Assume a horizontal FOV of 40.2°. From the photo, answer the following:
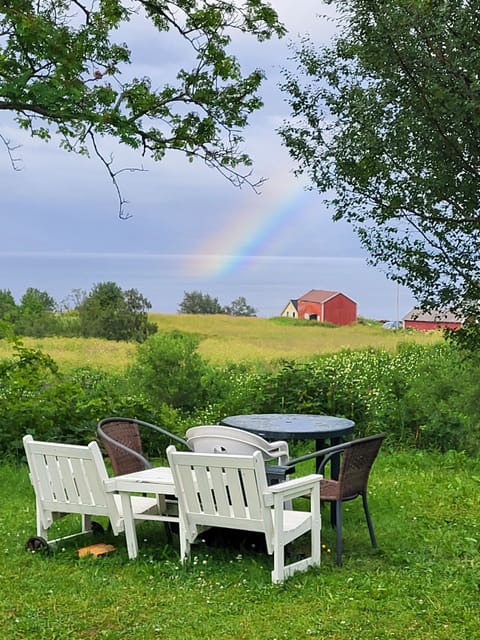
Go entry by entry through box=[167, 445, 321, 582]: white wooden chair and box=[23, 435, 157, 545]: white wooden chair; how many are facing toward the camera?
0

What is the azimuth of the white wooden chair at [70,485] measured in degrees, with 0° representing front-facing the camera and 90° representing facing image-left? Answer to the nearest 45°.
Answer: approximately 225°

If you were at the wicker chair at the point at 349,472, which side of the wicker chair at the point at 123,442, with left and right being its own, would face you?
front

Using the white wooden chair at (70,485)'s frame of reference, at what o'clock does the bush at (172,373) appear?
The bush is roughly at 11 o'clock from the white wooden chair.

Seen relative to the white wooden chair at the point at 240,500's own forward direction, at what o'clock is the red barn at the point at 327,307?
The red barn is roughly at 11 o'clock from the white wooden chair.

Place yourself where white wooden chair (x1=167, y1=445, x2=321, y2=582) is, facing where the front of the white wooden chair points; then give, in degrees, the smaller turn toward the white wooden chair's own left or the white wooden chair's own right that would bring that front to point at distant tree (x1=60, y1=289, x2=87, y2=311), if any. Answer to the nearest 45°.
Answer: approximately 45° to the white wooden chair's own left

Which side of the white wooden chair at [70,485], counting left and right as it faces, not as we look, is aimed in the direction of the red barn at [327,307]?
front

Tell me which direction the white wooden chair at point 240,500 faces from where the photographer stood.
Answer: facing away from the viewer and to the right of the viewer

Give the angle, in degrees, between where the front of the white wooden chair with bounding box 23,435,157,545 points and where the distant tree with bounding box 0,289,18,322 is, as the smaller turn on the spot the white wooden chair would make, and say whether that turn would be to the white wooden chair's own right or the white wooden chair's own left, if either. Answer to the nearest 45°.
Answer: approximately 45° to the white wooden chair's own left

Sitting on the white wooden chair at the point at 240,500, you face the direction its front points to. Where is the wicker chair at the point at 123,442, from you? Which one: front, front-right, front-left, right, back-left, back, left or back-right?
left
